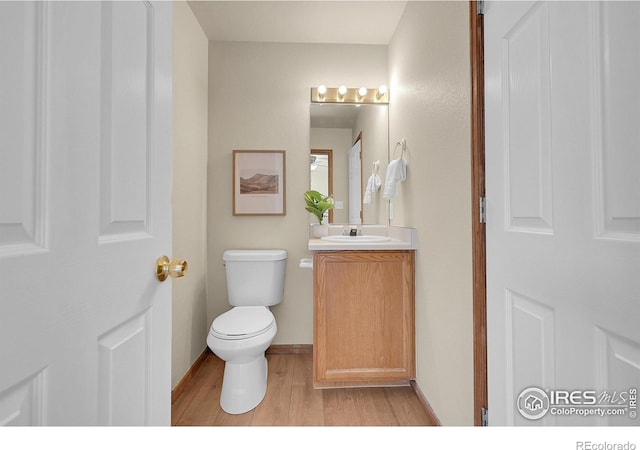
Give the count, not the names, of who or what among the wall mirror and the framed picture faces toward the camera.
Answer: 2

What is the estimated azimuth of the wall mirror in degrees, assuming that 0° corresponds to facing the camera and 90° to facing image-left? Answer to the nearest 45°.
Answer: approximately 0°

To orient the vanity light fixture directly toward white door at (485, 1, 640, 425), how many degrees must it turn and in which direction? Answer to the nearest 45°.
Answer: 0° — it already faces it

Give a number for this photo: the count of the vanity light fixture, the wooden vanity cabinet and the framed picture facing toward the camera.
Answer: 3

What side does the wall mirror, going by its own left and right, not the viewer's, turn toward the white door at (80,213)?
front
